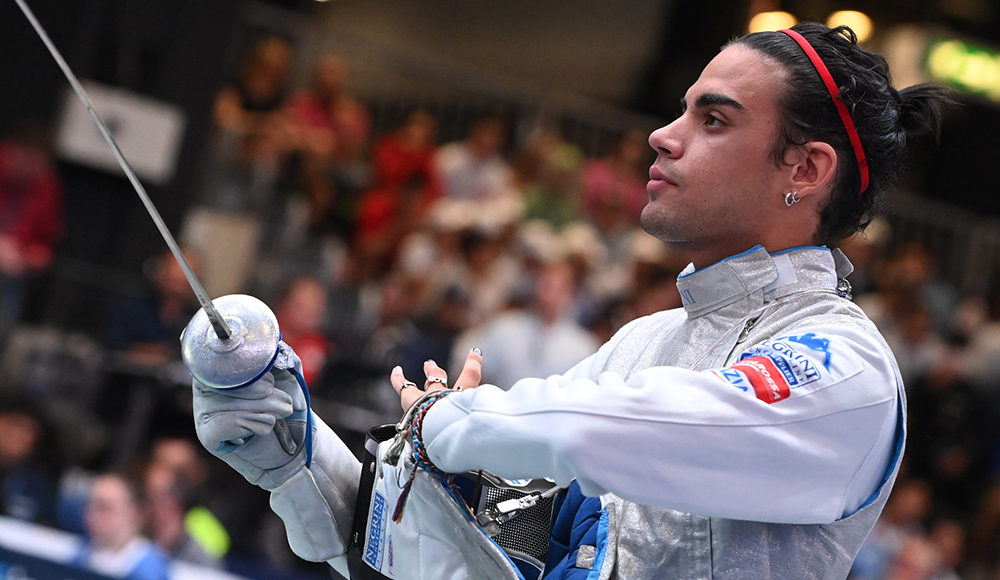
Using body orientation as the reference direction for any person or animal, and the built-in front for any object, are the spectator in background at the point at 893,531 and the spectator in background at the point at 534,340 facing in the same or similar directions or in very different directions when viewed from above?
same or similar directions

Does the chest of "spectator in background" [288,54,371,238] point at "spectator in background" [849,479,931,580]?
no

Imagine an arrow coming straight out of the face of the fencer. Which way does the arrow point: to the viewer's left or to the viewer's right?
to the viewer's left

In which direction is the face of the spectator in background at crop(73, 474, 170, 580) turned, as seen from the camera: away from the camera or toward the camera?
toward the camera

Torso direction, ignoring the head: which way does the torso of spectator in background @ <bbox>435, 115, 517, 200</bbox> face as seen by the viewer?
toward the camera

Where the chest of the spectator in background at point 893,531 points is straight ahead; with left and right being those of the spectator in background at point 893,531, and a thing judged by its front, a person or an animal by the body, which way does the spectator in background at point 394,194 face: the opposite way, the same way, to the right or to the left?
the same way

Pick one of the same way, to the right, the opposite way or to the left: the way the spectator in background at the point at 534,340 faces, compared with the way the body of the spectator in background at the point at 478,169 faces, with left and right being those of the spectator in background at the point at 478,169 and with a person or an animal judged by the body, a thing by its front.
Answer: the same way

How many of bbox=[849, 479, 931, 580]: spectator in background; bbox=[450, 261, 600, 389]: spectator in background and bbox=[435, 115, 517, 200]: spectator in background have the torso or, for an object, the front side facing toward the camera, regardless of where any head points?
3

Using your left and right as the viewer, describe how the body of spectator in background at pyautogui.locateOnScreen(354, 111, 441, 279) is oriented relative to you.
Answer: facing the viewer and to the left of the viewer

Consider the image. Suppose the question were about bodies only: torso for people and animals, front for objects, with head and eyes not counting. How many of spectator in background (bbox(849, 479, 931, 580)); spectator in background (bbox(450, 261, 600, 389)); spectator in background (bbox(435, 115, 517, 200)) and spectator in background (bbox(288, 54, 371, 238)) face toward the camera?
4

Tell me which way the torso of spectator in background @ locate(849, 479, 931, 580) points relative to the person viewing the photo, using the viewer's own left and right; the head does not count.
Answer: facing the viewer

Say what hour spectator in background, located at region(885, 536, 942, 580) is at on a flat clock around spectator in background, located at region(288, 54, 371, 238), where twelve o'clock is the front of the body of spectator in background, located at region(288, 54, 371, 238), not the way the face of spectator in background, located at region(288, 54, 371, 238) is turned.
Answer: spectator in background, located at region(885, 536, 942, 580) is roughly at 10 o'clock from spectator in background, located at region(288, 54, 371, 238).

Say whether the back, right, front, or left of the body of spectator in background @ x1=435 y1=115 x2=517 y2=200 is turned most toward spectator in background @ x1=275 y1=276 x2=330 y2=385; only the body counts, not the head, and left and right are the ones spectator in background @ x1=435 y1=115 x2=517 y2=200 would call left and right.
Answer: front

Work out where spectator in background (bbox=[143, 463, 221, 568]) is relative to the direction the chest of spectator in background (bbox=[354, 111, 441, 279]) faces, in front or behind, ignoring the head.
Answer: in front
